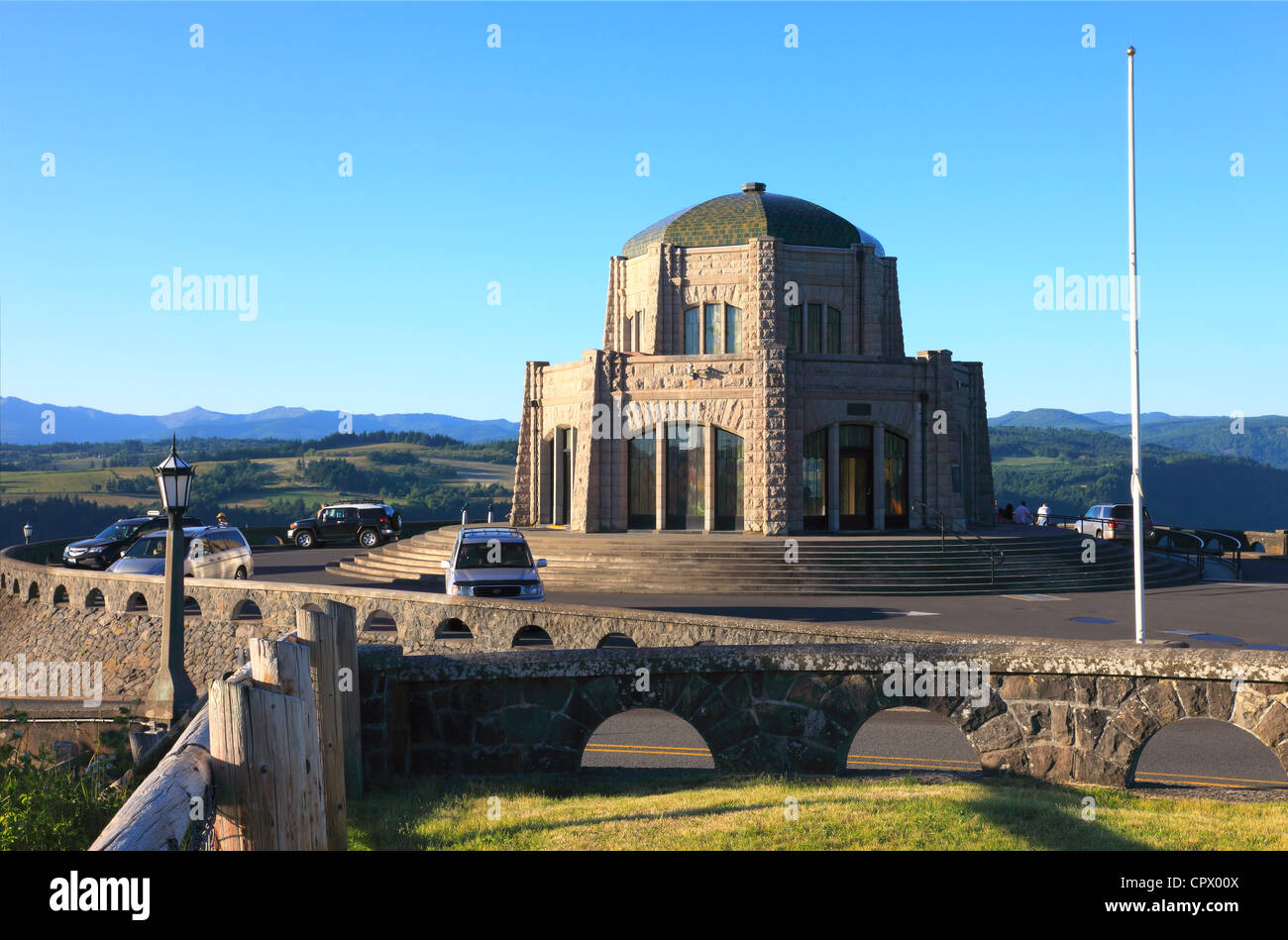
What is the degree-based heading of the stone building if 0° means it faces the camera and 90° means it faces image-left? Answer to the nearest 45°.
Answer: approximately 315°

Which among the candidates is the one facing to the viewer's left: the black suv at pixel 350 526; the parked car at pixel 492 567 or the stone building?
the black suv

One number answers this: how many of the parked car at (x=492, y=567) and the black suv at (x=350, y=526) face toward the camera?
1

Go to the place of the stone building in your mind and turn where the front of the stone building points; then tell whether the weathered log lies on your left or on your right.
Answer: on your right

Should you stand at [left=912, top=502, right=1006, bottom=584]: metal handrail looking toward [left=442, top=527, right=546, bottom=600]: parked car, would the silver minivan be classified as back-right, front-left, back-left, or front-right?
front-right

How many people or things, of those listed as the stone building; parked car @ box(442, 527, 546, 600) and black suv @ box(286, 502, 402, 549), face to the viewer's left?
1

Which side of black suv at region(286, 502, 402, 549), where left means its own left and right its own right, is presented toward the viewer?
left

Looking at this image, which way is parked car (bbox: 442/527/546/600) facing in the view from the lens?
facing the viewer

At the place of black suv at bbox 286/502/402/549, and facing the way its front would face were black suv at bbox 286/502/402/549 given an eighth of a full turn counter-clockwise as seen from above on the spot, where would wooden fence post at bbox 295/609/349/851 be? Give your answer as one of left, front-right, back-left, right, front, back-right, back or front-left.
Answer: front-left

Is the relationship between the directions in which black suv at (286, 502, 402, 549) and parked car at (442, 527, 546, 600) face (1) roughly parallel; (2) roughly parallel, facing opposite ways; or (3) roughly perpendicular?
roughly perpendicular

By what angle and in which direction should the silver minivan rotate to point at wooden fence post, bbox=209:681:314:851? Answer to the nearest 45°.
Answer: approximately 45° to its left

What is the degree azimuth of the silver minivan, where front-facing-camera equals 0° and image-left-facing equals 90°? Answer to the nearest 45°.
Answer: approximately 45°
